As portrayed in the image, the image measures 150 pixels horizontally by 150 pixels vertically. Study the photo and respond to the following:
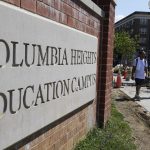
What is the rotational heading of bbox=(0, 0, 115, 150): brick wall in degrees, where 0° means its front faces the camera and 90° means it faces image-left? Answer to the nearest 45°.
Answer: approximately 315°

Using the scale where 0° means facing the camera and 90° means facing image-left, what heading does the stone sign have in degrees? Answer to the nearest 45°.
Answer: approximately 315°
